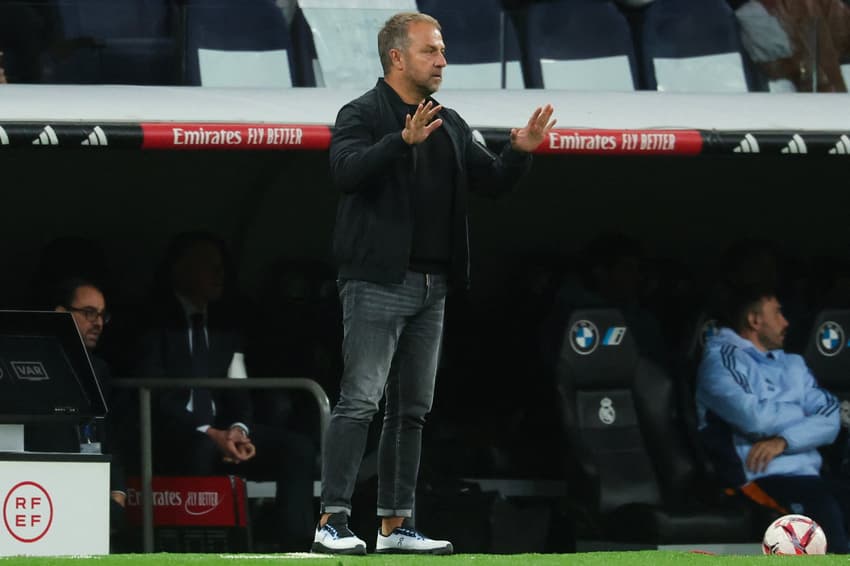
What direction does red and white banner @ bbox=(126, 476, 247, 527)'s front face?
toward the camera

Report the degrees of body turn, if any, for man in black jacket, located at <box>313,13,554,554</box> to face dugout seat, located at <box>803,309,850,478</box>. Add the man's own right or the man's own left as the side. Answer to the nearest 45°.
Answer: approximately 90° to the man's own left

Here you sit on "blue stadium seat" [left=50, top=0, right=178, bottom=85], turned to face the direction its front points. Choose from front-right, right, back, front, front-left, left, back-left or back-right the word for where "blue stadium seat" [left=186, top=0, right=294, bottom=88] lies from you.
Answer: left

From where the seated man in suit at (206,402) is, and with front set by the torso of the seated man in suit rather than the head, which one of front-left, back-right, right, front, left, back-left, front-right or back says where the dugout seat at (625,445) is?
front-left

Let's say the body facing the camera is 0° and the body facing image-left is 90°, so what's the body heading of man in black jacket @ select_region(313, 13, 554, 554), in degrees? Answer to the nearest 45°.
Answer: approximately 315°

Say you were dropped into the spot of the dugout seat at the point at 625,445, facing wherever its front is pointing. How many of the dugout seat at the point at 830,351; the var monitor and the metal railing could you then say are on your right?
2

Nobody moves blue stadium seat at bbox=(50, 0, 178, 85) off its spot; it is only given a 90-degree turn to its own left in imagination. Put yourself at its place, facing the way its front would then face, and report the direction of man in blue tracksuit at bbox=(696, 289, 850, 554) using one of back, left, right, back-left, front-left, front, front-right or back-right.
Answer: front

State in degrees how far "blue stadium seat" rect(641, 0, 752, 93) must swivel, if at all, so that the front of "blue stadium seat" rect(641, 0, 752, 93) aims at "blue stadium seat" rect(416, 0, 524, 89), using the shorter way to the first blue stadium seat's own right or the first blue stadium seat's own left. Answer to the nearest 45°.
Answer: approximately 45° to the first blue stadium seat's own right

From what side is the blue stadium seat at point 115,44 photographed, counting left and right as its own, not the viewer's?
front
